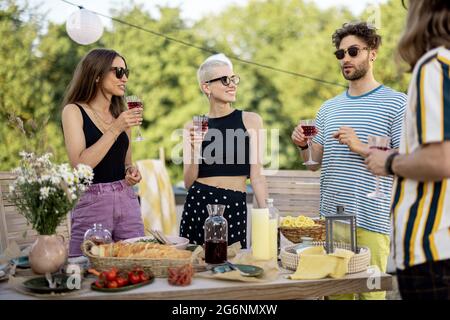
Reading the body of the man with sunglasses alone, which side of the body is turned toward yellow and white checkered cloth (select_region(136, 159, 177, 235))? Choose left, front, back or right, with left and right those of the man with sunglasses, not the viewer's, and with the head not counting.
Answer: right

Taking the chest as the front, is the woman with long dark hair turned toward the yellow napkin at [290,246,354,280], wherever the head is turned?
yes

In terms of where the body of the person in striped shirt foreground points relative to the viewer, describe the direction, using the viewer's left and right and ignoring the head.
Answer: facing to the left of the viewer

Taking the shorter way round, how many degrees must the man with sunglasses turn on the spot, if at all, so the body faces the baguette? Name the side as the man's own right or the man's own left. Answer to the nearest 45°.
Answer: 0° — they already face it

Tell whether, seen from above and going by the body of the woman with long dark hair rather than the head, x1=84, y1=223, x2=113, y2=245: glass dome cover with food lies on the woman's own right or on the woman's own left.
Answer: on the woman's own right

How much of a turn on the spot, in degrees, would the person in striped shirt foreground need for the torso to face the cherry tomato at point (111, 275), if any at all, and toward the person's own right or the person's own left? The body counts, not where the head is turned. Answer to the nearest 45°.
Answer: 0° — they already face it

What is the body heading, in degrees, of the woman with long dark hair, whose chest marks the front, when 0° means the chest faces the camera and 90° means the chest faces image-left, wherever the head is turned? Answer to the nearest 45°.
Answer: approximately 315°

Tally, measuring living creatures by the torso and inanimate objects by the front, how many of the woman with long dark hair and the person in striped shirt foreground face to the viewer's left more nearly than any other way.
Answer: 1

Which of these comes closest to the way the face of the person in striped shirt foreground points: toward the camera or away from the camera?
away from the camera

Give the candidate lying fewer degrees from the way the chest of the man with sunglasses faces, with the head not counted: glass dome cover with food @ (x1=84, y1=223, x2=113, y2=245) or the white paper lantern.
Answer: the glass dome cover with food

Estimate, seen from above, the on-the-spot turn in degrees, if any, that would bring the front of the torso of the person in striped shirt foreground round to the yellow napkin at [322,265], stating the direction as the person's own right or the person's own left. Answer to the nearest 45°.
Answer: approximately 45° to the person's own right
